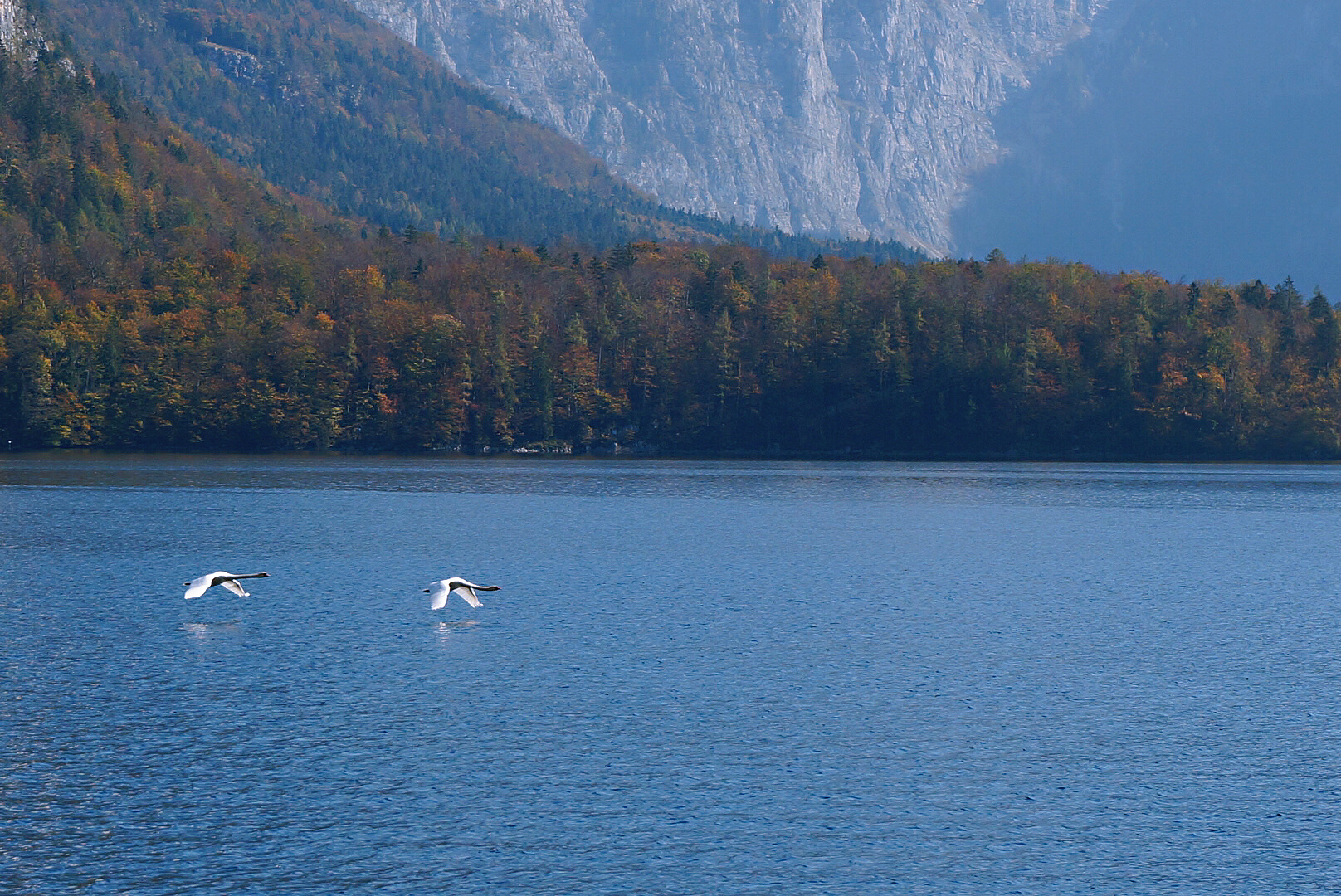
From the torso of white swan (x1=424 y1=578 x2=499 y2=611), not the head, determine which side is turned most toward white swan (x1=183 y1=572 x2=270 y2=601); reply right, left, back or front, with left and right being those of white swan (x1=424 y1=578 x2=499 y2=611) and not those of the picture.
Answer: back

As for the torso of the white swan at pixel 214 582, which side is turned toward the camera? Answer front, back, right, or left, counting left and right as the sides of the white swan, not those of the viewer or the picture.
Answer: right

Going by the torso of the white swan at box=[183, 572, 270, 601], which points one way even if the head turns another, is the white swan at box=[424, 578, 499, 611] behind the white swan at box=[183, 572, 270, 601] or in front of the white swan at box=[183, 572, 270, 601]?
in front

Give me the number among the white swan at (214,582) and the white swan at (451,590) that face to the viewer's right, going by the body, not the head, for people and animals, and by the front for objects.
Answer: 2

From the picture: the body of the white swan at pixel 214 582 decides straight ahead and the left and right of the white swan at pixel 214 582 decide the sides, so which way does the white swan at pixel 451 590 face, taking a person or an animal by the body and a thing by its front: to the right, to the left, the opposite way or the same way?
the same way

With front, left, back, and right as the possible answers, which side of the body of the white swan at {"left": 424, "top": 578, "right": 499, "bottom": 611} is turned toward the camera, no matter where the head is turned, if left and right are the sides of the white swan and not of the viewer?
right
